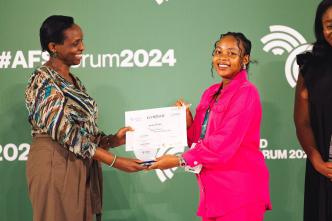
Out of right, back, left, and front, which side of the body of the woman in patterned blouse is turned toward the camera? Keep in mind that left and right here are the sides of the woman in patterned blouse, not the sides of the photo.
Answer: right

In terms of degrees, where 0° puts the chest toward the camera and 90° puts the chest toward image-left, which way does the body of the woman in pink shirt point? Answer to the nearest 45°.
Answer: approximately 45°
